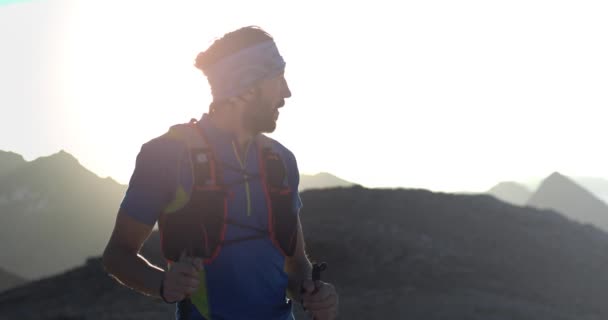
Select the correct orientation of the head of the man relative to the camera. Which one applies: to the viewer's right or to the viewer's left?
to the viewer's right

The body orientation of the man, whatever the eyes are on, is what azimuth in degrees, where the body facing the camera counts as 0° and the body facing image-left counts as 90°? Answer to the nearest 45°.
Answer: approximately 315°

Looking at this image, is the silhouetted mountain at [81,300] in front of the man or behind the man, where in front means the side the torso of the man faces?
behind
